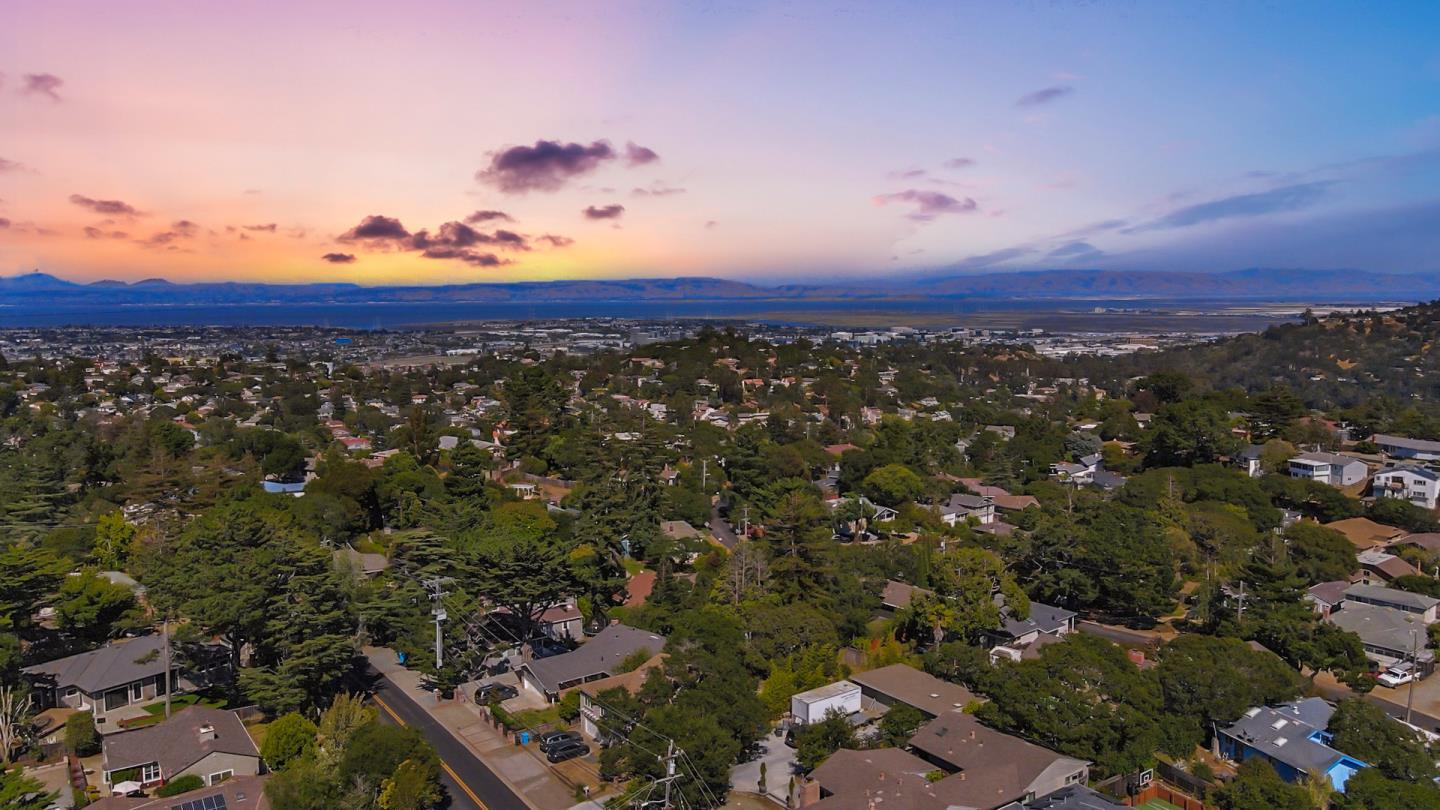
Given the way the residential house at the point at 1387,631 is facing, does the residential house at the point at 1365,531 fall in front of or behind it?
behind

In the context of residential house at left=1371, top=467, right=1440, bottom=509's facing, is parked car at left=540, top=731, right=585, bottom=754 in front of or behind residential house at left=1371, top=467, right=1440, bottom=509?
in front

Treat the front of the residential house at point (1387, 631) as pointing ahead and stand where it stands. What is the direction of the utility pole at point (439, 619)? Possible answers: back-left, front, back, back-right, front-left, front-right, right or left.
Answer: front-right

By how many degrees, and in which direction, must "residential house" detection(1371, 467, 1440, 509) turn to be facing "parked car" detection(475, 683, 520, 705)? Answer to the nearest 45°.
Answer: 0° — it already faces it

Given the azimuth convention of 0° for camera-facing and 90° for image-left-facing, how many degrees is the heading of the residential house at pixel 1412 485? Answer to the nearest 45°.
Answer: approximately 45°

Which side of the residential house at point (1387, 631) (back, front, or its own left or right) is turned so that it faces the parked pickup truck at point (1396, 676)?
front

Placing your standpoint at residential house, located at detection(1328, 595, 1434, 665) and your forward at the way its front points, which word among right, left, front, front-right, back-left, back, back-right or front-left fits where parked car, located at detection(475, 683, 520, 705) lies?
front-right

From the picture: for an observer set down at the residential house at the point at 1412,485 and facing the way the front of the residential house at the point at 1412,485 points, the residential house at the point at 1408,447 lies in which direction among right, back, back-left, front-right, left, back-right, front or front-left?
back-right

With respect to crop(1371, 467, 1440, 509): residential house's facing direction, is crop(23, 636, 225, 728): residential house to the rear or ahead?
ahead

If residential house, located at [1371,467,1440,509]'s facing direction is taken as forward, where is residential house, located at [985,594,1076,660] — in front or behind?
in front

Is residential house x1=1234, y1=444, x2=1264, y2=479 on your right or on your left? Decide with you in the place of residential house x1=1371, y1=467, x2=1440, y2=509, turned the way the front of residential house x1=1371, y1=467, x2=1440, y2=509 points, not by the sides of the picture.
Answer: on your right

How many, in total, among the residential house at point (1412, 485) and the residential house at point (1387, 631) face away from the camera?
0

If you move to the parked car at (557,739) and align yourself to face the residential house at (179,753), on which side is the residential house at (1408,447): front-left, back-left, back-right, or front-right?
back-right

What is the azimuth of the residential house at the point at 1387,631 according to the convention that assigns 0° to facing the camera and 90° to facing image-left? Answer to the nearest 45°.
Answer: approximately 0°
